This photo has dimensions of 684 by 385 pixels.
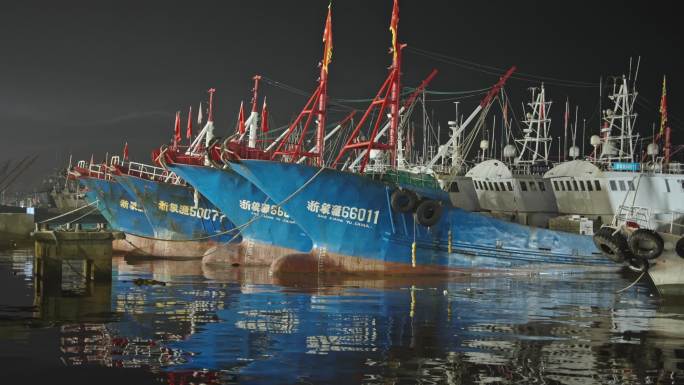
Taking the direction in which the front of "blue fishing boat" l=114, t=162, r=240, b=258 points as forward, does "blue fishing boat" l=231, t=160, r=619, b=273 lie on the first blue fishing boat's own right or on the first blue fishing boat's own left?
on the first blue fishing boat's own left

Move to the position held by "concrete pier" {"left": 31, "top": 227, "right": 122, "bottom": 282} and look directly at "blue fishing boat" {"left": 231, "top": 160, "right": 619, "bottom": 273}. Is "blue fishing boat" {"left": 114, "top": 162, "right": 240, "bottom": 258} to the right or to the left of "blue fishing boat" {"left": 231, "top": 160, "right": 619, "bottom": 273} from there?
left

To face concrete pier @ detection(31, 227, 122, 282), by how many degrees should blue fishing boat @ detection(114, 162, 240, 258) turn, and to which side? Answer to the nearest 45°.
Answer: approximately 45° to its left

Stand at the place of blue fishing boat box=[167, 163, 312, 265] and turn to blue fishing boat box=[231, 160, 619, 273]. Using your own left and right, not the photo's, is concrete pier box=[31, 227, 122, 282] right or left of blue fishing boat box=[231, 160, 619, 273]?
right

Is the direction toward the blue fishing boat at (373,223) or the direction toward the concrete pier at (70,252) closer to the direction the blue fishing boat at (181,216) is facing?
the concrete pier

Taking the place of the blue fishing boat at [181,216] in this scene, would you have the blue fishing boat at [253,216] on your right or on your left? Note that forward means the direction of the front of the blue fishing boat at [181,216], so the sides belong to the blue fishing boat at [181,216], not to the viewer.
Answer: on your left

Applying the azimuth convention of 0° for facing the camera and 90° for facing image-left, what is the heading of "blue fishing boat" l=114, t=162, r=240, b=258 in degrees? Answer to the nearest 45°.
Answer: approximately 45°
